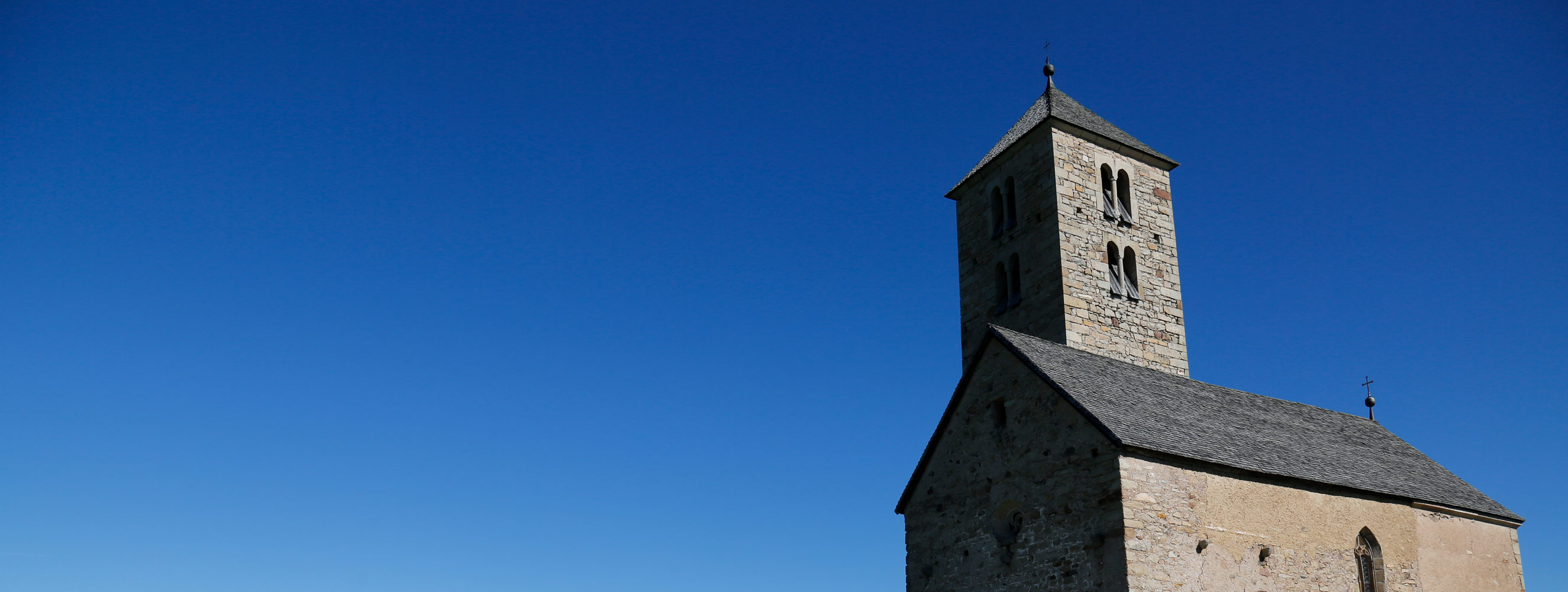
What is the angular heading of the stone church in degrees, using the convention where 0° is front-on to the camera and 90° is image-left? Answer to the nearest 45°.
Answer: approximately 45°
